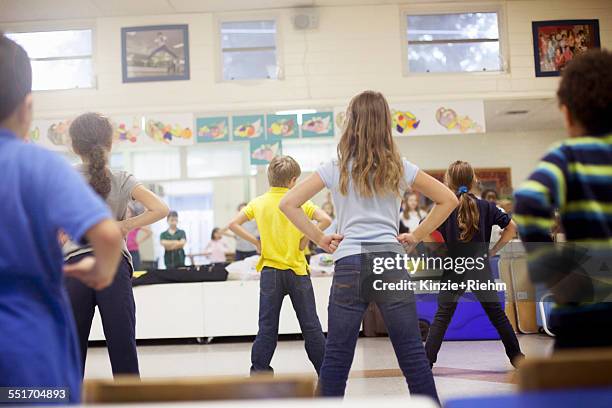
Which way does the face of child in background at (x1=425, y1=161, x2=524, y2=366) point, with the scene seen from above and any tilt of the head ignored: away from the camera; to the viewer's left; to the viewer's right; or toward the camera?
away from the camera

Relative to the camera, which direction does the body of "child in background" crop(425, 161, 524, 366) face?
away from the camera

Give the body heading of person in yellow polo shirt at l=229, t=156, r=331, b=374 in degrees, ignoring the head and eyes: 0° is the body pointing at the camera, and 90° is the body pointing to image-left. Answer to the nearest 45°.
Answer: approximately 180°

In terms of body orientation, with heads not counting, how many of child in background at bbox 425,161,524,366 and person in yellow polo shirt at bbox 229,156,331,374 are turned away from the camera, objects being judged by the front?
2

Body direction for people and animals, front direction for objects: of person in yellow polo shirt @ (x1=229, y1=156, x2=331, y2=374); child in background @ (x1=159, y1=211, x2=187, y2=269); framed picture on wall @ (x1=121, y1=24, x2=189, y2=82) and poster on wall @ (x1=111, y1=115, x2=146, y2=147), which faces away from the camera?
the person in yellow polo shirt

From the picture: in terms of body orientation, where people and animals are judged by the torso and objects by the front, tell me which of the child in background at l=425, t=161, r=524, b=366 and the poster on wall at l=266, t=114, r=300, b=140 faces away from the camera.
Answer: the child in background

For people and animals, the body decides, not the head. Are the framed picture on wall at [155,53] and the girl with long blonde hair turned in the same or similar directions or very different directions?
very different directions

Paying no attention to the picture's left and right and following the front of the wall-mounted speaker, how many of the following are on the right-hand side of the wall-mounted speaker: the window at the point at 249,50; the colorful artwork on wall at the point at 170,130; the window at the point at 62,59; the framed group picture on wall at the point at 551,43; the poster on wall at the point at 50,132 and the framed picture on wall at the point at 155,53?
5

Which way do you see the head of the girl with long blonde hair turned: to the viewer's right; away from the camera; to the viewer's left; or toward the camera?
away from the camera
